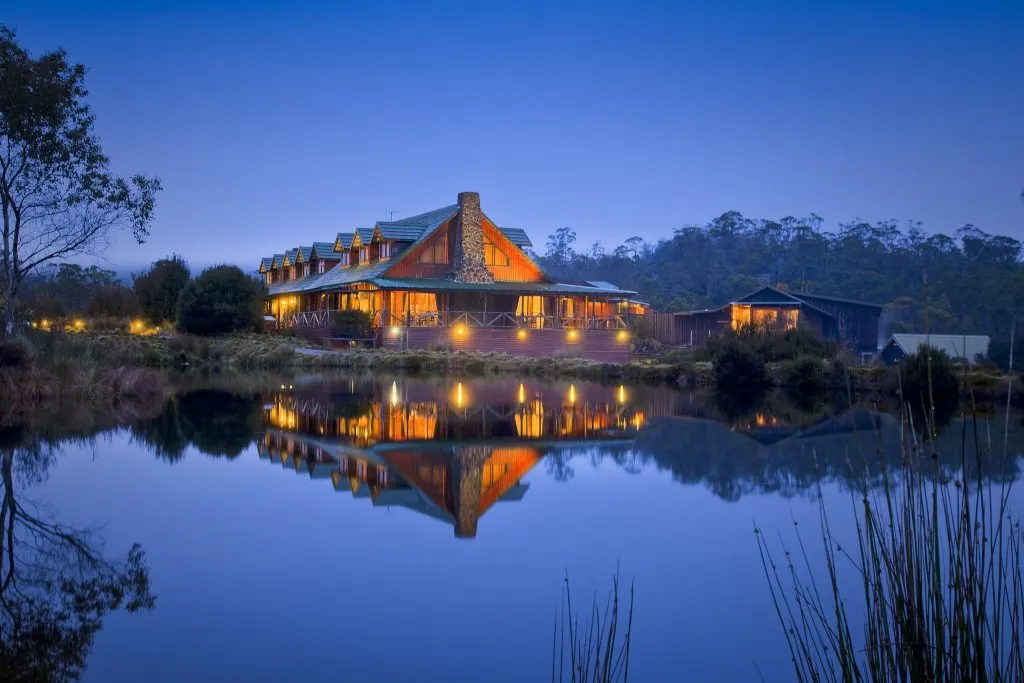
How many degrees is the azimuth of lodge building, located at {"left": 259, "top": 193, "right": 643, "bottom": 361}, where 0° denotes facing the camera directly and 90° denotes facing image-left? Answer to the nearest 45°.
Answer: approximately 0°

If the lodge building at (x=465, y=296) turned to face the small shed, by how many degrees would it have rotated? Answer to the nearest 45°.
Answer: approximately 45° to its left

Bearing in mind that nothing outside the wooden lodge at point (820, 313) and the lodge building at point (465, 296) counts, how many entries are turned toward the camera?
2

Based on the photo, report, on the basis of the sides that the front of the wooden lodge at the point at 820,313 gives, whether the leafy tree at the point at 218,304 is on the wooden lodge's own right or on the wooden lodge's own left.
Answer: on the wooden lodge's own right

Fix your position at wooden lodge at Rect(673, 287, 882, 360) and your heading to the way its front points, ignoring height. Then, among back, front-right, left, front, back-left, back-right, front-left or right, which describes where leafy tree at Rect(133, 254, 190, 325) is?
right

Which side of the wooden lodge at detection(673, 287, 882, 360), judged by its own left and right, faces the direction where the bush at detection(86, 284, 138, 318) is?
right

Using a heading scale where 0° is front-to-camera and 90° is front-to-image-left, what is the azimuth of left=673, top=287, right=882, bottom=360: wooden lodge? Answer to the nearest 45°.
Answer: approximately 0°

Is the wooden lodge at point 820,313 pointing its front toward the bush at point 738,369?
yes
